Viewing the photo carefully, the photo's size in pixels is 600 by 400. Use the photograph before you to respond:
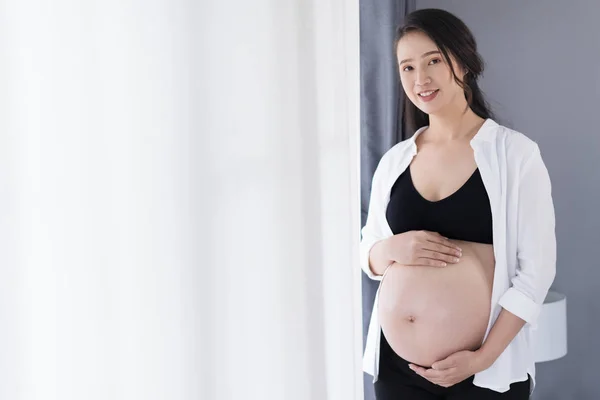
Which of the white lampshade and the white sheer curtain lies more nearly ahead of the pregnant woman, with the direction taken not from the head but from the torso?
the white sheer curtain

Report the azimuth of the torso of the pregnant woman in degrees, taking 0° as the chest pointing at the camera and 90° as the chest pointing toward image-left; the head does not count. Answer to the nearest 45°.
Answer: approximately 45°

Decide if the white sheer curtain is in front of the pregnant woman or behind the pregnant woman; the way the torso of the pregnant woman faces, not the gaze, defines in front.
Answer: in front
